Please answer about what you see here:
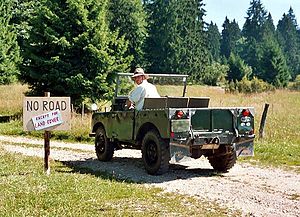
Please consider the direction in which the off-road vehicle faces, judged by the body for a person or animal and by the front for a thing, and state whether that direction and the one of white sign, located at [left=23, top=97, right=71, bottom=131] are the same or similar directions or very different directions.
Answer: very different directions

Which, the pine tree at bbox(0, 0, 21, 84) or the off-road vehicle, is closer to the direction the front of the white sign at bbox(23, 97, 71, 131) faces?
the off-road vehicle

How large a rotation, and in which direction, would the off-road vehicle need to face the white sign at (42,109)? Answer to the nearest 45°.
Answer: approximately 45° to its left

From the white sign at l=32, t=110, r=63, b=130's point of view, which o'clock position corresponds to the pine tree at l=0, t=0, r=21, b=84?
The pine tree is roughly at 6 o'clock from the white sign.

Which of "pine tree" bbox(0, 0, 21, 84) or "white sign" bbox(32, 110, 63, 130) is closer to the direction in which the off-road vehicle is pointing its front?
the pine tree

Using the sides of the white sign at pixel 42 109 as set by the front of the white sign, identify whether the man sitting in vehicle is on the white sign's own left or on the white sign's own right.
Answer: on the white sign's own left

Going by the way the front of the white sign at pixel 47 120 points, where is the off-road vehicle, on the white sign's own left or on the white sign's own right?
on the white sign's own left

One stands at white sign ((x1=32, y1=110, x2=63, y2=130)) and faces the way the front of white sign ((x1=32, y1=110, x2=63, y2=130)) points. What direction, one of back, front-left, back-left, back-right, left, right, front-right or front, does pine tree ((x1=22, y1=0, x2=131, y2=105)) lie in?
back

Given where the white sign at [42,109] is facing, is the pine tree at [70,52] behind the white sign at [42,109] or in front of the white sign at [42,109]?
behind

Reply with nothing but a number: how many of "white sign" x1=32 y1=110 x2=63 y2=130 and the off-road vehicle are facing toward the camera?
1

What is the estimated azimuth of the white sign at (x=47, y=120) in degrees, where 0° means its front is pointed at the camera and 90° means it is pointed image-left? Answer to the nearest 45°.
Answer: approximately 0°

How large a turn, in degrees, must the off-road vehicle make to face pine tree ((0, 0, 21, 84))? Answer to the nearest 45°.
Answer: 0° — it already faces it

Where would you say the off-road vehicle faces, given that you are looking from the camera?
facing away from the viewer and to the left of the viewer

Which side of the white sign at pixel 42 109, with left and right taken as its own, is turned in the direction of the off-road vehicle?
left

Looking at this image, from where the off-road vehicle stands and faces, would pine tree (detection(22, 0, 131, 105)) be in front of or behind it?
in front

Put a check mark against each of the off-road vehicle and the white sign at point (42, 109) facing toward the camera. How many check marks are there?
1
